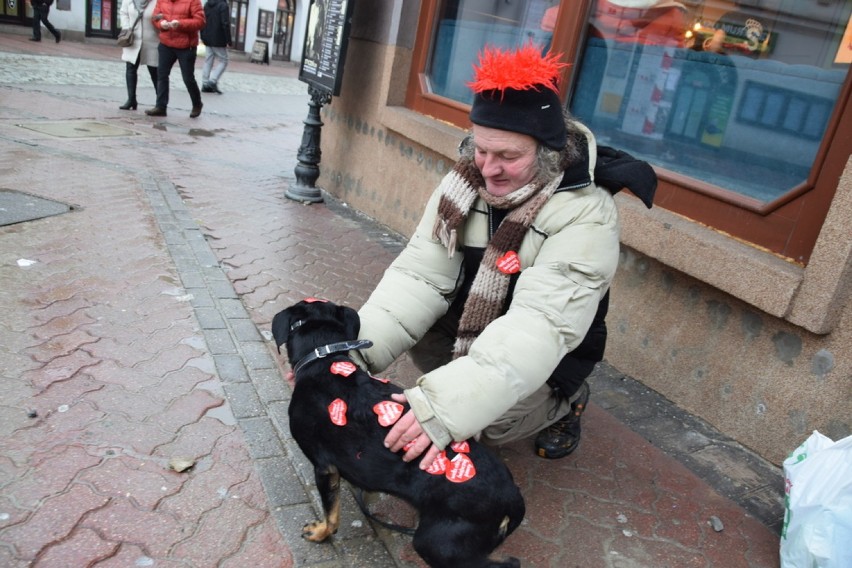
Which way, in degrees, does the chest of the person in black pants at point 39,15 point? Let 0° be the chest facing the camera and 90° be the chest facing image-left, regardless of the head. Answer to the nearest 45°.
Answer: approximately 90°

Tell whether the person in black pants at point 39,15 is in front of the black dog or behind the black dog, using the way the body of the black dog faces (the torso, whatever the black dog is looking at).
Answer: in front

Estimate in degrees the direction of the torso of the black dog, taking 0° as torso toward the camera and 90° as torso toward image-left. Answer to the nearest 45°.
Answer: approximately 135°

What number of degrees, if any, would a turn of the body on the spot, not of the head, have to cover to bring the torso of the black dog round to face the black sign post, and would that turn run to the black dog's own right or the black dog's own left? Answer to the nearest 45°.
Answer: approximately 45° to the black dog's own right

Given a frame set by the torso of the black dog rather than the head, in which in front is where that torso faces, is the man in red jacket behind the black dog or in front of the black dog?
in front

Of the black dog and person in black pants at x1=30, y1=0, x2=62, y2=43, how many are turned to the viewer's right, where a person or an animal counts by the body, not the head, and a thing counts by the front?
0
